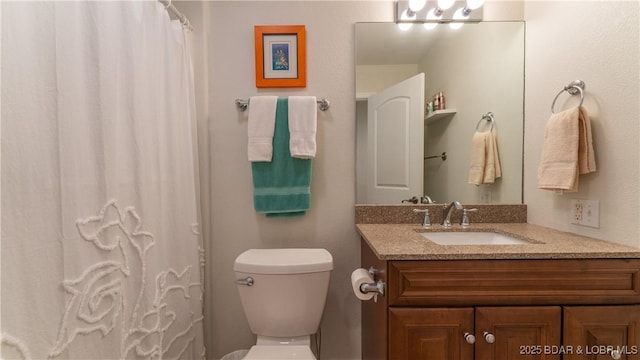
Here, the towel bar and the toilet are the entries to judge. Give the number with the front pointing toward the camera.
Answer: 2

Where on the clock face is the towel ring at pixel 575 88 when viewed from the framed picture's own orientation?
The towel ring is roughly at 10 o'clock from the framed picture.

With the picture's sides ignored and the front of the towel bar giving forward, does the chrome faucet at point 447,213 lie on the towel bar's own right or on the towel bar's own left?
on the towel bar's own left

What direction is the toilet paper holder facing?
to the viewer's left

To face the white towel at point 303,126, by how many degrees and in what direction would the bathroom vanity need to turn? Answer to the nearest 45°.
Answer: approximately 90° to its right

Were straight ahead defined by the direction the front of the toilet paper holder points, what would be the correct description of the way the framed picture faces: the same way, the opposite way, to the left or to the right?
to the left

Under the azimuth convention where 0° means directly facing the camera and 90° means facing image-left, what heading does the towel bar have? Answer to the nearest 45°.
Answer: approximately 0°
